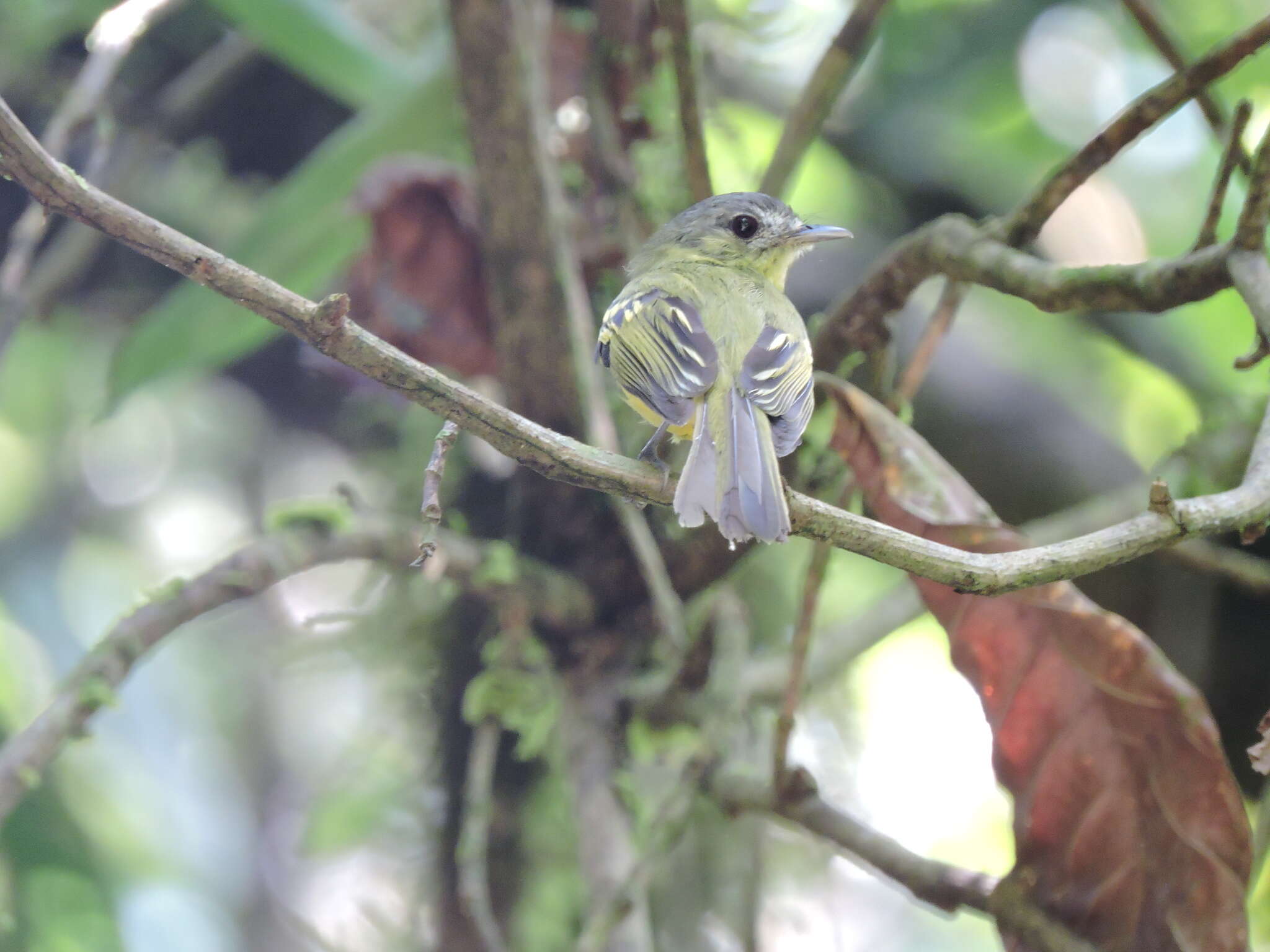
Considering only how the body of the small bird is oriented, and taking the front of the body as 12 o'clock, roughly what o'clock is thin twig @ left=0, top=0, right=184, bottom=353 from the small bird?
The thin twig is roughly at 9 o'clock from the small bird.

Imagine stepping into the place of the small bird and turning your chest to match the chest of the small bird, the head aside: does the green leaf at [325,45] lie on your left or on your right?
on your left

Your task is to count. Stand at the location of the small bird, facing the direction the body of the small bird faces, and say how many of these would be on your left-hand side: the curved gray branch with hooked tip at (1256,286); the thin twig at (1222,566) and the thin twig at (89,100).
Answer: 1

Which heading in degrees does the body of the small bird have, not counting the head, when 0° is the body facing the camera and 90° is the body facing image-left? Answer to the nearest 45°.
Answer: approximately 180°
